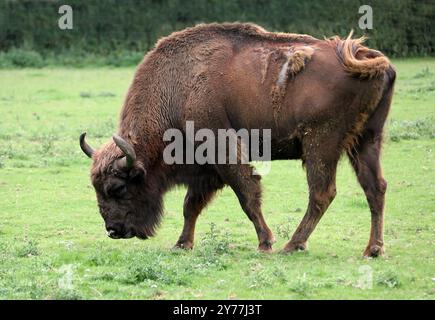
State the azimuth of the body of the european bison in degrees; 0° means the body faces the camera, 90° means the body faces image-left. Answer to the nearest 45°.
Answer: approximately 90°
